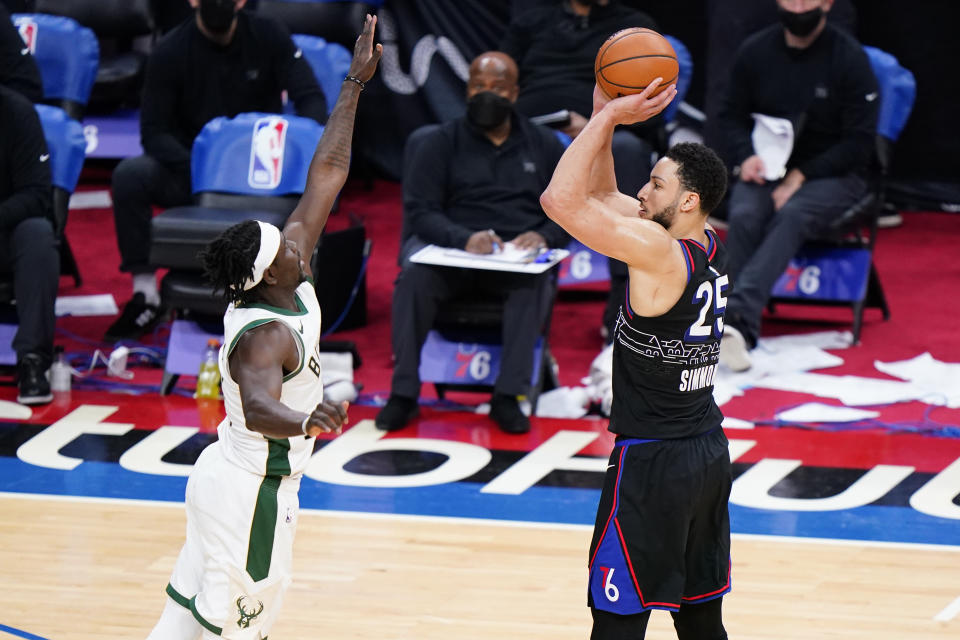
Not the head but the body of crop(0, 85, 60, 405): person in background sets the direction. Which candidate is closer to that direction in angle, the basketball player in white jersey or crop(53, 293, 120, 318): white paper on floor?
the basketball player in white jersey

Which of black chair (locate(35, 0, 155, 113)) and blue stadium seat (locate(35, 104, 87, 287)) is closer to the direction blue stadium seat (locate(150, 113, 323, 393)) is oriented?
the blue stadium seat

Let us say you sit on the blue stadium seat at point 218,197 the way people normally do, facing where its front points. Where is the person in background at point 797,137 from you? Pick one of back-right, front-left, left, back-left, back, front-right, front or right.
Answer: back-left

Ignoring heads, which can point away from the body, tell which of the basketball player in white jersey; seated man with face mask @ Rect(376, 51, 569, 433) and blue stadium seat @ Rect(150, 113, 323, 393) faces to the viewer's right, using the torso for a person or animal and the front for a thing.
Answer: the basketball player in white jersey

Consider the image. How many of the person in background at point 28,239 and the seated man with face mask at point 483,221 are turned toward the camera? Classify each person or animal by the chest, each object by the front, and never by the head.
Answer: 2

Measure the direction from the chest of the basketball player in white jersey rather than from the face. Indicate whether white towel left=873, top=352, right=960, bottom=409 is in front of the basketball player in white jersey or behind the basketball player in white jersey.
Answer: in front

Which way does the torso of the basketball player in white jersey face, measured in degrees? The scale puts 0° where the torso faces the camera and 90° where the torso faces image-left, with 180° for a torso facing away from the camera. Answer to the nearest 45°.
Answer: approximately 270°

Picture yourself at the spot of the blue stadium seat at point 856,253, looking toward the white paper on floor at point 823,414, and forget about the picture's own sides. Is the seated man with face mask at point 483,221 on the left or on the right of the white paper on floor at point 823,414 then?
right

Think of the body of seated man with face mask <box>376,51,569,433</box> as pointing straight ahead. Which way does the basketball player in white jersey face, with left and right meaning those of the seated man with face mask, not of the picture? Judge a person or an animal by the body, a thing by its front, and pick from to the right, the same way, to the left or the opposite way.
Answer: to the left

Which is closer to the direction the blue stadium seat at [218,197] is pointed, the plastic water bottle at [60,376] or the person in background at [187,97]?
the plastic water bottle

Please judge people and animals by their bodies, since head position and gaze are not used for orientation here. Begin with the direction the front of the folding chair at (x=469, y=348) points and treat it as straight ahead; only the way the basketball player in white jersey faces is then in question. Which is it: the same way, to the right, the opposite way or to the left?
to the left

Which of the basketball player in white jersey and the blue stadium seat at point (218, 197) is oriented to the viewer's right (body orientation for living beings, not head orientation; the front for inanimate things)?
the basketball player in white jersey

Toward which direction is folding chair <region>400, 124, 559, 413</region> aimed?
toward the camera

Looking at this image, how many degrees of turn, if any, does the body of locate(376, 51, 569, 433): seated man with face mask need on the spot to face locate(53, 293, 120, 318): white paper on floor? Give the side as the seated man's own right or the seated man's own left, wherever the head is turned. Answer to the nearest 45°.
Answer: approximately 135° to the seated man's own right
